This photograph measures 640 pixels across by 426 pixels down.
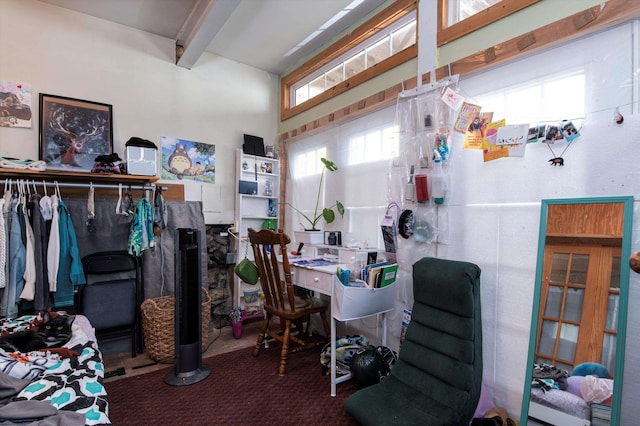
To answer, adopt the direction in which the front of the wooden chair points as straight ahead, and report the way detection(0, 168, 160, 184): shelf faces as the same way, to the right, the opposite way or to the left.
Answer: to the right

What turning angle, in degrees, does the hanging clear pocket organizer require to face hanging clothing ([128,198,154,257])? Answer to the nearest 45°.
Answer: approximately 45° to its right

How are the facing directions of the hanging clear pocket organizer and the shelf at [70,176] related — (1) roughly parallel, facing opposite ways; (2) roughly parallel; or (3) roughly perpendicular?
roughly perpendicular

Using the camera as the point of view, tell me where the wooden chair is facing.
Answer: facing away from the viewer and to the right of the viewer

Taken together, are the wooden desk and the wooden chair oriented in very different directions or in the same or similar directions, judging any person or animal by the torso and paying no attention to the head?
very different directions

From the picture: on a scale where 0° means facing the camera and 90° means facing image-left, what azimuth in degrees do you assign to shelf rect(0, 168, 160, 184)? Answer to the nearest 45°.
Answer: approximately 0°

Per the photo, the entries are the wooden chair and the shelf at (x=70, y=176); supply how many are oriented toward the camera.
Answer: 1

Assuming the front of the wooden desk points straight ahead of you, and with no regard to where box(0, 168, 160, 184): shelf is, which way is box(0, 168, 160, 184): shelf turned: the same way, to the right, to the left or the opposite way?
to the left

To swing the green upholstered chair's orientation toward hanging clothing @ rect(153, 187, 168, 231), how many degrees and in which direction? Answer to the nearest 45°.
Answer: approximately 45° to its right

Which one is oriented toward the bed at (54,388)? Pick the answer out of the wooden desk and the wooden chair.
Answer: the wooden desk

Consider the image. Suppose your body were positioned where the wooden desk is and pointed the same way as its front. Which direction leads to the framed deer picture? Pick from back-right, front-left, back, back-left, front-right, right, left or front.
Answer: front-right
